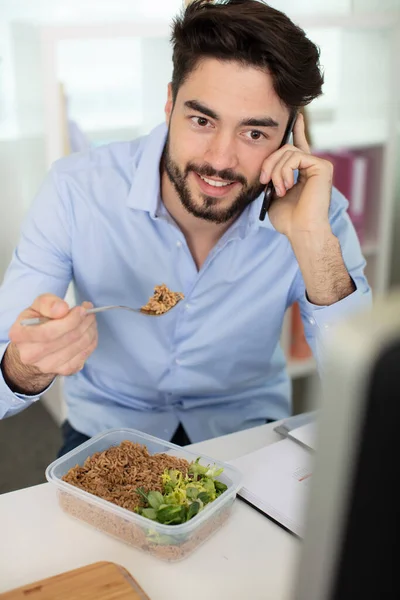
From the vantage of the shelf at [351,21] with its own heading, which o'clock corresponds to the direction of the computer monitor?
The computer monitor is roughly at 12 o'clock from the shelf.

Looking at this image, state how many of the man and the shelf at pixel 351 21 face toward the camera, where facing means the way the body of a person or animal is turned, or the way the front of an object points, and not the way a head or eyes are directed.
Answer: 2

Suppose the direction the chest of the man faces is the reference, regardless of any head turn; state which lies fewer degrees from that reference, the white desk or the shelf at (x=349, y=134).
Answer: the white desk

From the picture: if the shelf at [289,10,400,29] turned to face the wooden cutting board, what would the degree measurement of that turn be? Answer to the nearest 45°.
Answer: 0° — it already faces it

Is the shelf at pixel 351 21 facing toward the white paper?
yes

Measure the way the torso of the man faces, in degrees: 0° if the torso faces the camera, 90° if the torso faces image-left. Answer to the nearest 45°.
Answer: approximately 0°

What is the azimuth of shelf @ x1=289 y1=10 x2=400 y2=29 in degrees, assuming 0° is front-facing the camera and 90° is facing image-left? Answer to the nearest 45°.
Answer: approximately 0°

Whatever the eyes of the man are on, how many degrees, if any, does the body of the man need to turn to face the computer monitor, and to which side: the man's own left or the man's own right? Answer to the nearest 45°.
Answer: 0° — they already face it

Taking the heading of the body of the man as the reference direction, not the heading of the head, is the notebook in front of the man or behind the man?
in front

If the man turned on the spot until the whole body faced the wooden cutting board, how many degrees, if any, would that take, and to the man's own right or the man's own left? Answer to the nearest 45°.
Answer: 0° — they already face it

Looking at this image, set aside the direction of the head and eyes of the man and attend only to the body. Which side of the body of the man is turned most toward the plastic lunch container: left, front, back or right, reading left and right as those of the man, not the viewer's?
front

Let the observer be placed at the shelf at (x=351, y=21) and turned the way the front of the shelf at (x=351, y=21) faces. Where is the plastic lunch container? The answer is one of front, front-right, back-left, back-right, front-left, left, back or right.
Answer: front

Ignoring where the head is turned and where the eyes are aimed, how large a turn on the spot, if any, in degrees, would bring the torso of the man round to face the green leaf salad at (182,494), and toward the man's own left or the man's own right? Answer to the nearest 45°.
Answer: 0° — they already face it

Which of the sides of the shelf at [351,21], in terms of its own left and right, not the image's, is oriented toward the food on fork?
front
